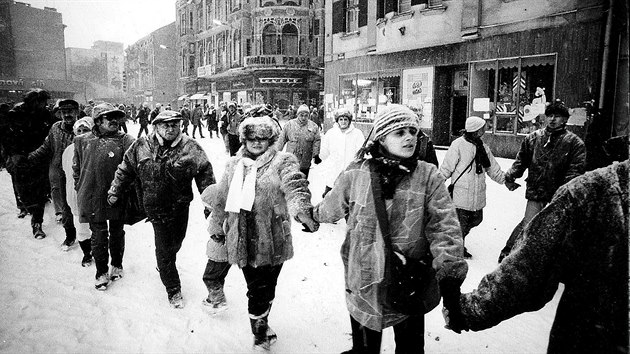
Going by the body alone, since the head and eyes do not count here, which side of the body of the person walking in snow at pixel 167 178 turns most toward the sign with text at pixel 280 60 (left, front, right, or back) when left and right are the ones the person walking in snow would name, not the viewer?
back

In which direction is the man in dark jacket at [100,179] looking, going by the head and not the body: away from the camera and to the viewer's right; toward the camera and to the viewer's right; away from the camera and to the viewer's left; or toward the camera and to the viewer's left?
toward the camera and to the viewer's right

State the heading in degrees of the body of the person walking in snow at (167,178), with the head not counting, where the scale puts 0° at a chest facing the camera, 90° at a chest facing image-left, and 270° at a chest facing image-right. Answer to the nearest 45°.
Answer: approximately 0°

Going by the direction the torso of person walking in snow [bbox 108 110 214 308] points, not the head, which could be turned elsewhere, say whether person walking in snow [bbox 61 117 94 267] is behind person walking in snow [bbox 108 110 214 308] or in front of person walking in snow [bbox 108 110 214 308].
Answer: behind

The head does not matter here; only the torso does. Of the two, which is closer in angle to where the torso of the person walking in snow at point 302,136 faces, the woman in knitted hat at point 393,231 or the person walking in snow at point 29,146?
the woman in knitted hat
